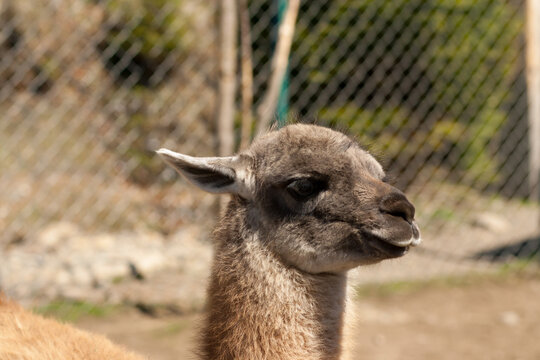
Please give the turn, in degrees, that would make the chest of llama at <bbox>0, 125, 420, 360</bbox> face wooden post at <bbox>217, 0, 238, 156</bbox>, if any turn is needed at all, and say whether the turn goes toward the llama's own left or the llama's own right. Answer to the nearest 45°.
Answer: approximately 90° to the llama's own left

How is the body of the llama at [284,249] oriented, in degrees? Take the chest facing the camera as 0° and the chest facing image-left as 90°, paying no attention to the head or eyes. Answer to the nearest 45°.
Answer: approximately 270°

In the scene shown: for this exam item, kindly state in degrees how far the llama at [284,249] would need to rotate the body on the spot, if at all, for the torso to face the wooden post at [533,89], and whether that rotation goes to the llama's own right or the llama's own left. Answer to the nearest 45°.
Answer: approximately 90° to the llama's own left

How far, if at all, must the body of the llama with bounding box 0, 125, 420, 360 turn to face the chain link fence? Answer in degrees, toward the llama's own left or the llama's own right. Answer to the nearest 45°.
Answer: approximately 90° to the llama's own left
